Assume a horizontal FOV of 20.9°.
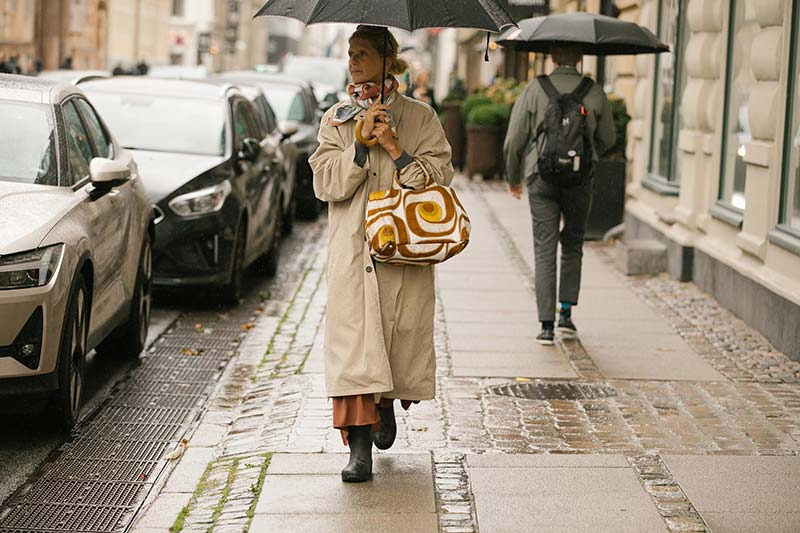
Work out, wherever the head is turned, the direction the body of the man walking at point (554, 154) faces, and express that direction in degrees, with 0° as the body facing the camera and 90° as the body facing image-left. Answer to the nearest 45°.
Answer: approximately 180°

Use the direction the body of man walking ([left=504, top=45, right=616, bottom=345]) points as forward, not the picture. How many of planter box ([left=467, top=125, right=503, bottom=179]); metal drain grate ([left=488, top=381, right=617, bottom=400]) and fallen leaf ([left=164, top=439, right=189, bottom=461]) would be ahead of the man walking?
1

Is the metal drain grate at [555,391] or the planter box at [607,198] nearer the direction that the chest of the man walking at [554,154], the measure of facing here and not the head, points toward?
the planter box

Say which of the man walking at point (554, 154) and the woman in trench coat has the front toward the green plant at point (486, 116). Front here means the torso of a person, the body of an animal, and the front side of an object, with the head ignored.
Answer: the man walking

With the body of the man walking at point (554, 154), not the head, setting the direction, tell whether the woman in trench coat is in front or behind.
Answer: behind

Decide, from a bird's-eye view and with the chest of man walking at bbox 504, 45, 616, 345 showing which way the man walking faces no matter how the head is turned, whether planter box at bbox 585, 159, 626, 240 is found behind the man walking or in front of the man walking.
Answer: in front

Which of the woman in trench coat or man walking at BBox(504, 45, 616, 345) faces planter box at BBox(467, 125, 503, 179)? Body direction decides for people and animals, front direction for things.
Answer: the man walking

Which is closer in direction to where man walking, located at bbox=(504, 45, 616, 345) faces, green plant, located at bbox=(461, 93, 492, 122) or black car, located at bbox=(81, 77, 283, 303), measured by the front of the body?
the green plant

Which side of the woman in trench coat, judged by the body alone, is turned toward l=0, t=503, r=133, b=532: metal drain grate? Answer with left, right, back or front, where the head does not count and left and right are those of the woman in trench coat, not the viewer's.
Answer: right

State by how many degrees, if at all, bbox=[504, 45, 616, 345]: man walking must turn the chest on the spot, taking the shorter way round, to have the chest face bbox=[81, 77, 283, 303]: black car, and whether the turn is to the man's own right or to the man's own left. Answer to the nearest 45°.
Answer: approximately 45° to the man's own left

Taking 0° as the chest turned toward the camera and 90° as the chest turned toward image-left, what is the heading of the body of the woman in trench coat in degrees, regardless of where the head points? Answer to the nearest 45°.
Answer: approximately 0°

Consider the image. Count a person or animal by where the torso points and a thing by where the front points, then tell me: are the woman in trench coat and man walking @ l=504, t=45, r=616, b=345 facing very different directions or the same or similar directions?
very different directions

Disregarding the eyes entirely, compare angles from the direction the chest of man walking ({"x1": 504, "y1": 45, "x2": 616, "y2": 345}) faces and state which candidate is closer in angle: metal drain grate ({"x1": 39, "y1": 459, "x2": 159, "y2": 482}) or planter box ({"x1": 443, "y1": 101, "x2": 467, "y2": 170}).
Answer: the planter box
